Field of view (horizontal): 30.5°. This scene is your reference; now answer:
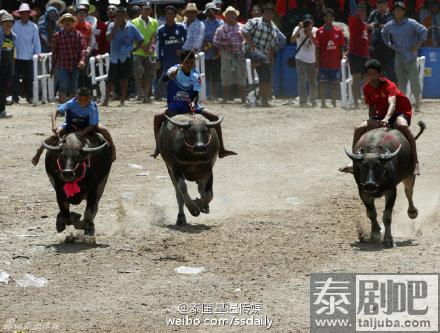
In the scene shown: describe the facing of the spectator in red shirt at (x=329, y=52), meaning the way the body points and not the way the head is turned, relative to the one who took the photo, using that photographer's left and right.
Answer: facing the viewer

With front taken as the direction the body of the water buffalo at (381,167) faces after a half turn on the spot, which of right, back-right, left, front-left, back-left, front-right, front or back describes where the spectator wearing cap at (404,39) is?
front-left

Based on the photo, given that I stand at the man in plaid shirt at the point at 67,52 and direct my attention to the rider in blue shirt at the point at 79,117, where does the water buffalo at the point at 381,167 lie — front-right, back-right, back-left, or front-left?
front-left

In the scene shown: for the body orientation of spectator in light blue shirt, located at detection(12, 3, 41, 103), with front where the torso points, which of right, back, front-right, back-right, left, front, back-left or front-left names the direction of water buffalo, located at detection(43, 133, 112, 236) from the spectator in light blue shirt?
front

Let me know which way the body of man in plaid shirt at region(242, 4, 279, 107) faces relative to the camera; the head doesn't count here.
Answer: toward the camera

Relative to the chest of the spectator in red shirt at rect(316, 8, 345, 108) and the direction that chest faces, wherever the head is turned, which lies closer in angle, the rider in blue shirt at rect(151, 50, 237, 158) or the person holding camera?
the rider in blue shirt

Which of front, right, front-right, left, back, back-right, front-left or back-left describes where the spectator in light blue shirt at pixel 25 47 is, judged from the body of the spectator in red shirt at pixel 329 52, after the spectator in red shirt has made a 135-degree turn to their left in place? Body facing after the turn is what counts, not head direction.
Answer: back-left

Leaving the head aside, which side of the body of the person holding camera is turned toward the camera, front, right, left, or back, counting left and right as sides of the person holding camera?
front

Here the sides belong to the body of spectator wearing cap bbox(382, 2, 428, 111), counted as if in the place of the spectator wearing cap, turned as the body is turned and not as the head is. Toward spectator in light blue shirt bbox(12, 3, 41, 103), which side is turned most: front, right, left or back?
right

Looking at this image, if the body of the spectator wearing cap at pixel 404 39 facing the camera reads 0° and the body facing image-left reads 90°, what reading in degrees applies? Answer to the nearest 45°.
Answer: approximately 0°

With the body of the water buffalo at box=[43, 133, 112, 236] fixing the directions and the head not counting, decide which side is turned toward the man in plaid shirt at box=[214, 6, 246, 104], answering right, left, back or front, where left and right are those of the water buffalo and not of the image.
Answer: back

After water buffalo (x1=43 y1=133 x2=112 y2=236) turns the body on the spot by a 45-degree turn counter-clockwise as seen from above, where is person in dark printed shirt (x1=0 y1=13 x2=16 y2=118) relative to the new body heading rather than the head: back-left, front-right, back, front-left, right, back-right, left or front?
back-left

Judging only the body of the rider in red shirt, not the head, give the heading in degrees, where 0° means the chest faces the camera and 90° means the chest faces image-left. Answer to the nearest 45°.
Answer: approximately 45°
